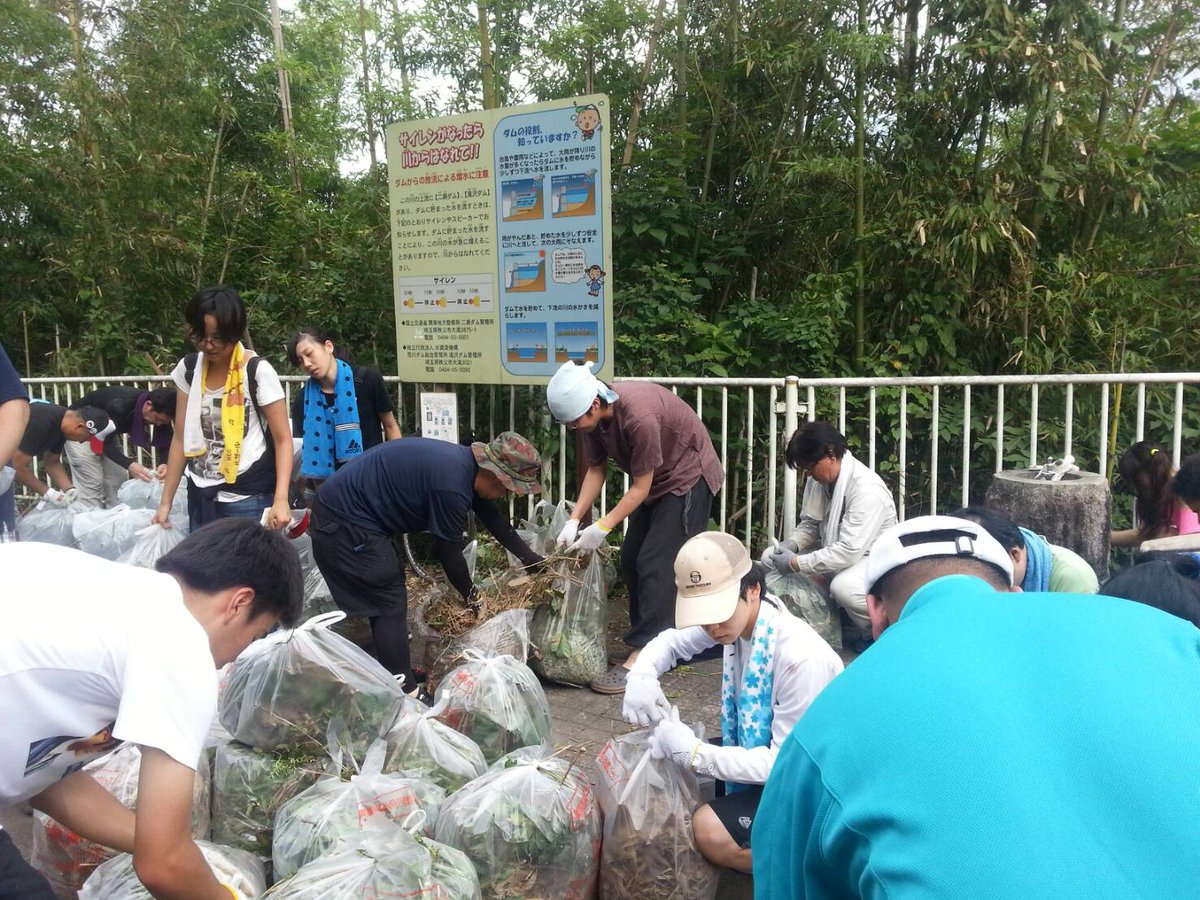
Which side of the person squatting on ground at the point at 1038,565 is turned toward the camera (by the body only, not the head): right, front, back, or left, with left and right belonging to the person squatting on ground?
left

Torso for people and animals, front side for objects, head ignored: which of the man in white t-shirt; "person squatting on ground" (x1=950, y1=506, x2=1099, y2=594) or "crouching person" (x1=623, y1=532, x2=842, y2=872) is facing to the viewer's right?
the man in white t-shirt

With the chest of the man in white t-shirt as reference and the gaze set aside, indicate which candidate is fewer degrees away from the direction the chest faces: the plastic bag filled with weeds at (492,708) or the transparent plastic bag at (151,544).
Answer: the plastic bag filled with weeds

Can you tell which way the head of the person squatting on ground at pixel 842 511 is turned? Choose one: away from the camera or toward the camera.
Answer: toward the camera

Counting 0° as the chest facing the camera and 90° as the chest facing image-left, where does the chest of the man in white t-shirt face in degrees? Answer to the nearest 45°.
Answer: approximately 270°

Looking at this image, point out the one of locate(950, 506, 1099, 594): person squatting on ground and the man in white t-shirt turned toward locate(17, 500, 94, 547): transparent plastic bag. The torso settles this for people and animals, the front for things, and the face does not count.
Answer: the person squatting on ground

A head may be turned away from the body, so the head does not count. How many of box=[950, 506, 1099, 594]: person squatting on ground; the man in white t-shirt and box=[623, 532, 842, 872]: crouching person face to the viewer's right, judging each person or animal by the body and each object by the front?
1

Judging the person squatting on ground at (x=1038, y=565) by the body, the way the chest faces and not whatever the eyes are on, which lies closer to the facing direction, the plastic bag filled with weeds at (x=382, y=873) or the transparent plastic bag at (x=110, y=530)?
the transparent plastic bag

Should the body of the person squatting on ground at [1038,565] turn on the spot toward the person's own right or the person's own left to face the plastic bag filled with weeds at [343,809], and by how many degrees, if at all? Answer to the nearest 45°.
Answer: approximately 45° to the person's own left

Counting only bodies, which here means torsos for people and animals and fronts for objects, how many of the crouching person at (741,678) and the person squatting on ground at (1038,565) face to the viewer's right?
0

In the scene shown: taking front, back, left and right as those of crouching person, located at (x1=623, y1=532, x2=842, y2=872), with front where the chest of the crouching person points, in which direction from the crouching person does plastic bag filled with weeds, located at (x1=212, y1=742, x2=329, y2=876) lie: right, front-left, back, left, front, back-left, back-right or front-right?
front-right

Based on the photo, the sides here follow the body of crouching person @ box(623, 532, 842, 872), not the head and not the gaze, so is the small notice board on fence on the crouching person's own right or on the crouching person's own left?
on the crouching person's own right

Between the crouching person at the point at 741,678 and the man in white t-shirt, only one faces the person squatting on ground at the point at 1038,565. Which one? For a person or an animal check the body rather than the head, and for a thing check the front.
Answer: the man in white t-shirt

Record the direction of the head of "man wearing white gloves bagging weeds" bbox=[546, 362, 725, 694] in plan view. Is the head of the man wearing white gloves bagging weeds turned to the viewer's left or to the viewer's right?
to the viewer's left

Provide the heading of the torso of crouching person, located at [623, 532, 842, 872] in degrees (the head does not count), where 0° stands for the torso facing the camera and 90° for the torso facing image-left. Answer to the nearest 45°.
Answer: approximately 45°

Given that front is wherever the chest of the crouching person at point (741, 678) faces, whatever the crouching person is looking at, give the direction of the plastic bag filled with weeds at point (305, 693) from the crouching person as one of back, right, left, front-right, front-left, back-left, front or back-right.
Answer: front-right

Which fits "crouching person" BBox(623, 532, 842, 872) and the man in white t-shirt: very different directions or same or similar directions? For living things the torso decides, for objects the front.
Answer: very different directions

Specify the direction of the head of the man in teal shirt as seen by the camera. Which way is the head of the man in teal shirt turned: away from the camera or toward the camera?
away from the camera
